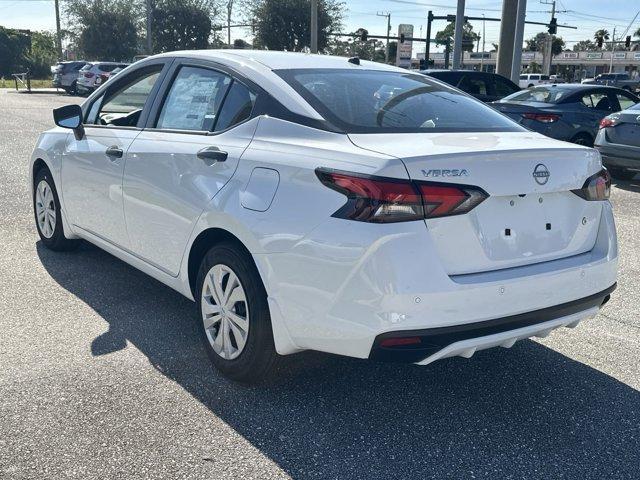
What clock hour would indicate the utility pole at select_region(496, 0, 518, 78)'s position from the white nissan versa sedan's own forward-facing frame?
The utility pole is roughly at 2 o'clock from the white nissan versa sedan.

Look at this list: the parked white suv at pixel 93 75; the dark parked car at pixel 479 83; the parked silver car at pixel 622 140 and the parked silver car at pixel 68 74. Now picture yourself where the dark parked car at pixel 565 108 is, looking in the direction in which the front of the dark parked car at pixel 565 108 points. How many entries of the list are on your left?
3

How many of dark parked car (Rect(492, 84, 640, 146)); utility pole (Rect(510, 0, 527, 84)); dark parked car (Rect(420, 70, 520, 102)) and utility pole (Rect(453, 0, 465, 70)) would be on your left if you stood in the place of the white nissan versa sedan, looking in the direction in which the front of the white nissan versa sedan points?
0

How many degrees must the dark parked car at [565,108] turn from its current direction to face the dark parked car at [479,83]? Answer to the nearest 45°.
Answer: approximately 90° to its left

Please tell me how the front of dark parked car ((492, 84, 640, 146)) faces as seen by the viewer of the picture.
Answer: facing away from the viewer and to the right of the viewer

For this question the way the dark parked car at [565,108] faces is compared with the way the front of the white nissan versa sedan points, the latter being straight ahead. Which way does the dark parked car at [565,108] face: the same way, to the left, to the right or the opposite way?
to the right

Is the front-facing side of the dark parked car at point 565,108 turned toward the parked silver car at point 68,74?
no

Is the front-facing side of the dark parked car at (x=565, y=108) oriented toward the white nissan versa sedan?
no

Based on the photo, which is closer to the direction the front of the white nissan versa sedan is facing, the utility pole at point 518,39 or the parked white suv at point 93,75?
the parked white suv

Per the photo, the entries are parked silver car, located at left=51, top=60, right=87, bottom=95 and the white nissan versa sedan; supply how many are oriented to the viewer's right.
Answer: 0

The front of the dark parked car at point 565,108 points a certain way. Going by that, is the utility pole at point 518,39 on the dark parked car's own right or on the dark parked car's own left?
on the dark parked car's own left

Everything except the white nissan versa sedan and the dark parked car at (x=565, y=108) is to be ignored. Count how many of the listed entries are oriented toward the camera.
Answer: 0

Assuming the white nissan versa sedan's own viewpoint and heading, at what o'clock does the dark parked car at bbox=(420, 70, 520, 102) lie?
The dark parked car is roughly at 2 o'clock from the white nissan versa sedan.

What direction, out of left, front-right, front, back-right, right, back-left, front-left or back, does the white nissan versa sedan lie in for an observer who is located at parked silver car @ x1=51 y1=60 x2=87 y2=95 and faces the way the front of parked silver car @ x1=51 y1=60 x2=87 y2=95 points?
back-right

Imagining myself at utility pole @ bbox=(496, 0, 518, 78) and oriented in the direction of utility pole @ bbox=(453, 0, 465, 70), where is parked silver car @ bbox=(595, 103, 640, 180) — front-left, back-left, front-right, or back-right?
back-left

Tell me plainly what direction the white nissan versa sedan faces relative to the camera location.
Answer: facing away from the viewer and to the left of the viewer

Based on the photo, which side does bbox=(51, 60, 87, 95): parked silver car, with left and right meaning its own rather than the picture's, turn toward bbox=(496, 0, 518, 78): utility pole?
right
